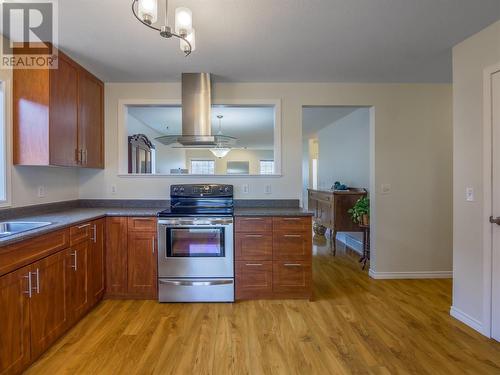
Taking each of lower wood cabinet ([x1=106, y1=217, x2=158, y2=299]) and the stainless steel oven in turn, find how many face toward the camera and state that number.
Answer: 2

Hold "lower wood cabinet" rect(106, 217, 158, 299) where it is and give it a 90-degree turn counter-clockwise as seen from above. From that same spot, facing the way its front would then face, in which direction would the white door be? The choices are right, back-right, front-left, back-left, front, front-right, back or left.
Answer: front-right

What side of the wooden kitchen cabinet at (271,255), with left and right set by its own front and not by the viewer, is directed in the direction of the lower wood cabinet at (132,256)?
right

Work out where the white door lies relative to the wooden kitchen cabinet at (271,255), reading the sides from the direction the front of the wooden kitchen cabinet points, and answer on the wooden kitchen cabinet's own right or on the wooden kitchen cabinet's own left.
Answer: on the wooden kitchen cabinet's own left

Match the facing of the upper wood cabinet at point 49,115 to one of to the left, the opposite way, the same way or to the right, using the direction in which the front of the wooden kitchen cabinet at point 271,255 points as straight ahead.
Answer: to the left

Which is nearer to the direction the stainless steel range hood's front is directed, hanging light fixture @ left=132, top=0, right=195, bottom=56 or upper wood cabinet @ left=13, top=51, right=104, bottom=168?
the hanging light fixture

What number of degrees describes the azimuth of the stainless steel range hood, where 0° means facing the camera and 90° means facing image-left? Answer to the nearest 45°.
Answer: approximately 0°

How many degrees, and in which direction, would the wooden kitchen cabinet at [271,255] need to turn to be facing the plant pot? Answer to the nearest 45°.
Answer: approximately 135° to its left

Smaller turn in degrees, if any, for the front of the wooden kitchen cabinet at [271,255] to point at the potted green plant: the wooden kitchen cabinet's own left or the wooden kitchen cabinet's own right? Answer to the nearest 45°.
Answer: approximately 135° to the wooden kitchen cabinet's own left

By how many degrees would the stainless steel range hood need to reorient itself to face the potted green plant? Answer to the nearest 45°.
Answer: approximately 90° to its left
